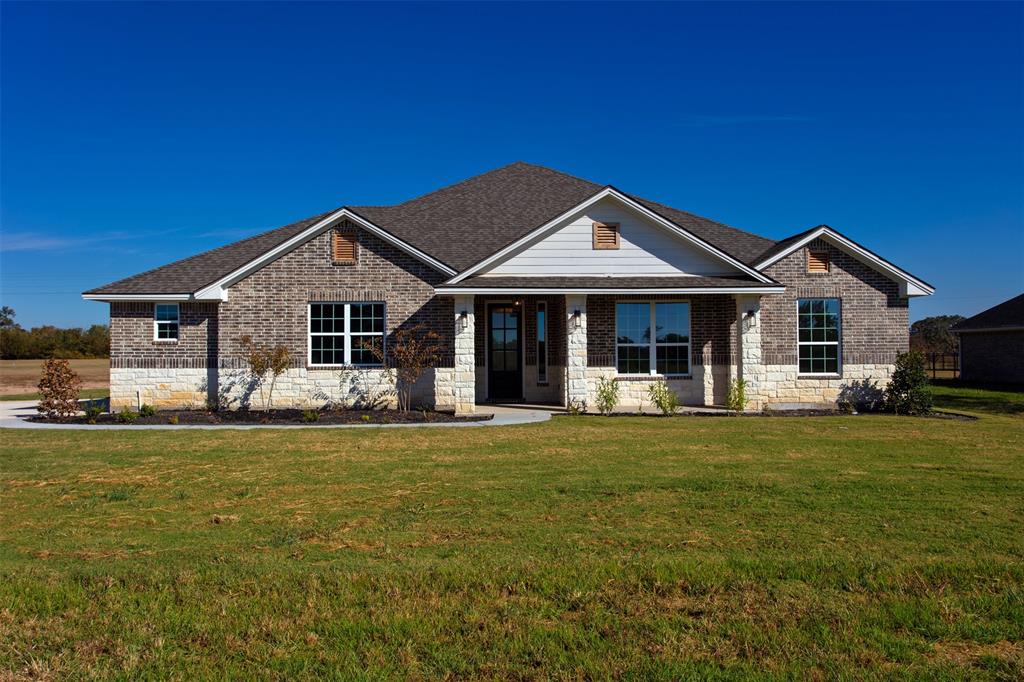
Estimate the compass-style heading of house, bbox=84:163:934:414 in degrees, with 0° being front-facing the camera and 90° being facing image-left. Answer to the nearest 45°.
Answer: approximately 0°

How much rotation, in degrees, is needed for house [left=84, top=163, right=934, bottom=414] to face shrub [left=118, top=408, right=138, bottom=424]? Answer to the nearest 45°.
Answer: approximately 90° to its right

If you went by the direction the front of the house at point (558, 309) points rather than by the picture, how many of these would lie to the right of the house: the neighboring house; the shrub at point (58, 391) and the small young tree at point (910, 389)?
1

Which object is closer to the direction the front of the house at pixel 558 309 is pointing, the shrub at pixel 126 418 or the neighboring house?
the shrub

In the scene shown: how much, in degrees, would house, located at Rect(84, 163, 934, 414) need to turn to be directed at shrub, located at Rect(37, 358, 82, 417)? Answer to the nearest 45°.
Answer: approximately 90° to its right

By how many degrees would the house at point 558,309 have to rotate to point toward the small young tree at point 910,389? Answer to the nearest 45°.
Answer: approximately 90° to its left

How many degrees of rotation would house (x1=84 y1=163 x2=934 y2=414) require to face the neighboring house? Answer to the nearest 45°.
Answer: approximately 135° to its left
